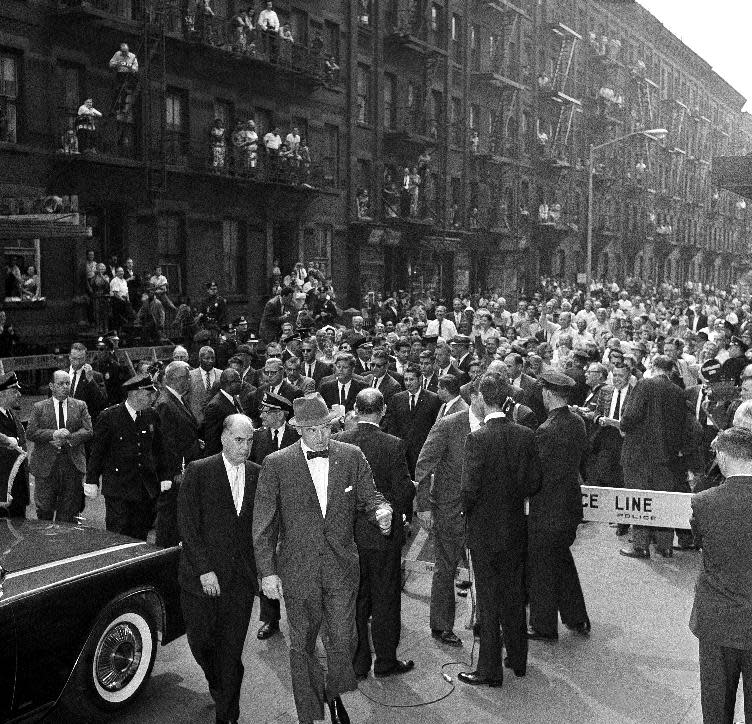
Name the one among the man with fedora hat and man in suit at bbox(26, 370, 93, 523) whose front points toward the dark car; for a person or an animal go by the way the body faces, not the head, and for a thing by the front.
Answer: the man in suit

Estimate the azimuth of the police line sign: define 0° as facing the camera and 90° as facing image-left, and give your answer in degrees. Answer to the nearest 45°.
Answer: approximately 0°

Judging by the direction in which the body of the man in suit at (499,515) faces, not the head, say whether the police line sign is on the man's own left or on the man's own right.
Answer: on the man's own right

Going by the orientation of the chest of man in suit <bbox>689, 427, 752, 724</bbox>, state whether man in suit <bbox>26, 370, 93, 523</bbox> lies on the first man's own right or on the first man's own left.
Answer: on the first man's own left

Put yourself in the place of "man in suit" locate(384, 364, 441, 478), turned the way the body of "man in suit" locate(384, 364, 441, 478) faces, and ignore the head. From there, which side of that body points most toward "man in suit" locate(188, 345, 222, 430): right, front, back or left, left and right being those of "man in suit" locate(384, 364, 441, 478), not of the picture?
right

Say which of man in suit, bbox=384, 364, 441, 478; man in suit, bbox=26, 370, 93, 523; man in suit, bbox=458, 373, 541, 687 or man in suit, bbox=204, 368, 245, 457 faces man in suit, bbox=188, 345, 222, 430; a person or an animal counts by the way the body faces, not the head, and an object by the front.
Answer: man in suit, bbox=458, 373, 541, 687

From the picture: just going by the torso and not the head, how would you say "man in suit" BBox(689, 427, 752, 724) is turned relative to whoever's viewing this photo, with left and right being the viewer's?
facing away from the viewer

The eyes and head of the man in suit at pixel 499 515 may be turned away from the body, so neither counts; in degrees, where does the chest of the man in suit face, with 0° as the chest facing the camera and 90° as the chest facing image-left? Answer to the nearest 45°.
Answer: approximately 135°

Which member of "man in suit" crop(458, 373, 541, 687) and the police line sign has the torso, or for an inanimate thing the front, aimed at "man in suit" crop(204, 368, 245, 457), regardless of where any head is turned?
"man in suit" crop(458, 373, 541, 687)

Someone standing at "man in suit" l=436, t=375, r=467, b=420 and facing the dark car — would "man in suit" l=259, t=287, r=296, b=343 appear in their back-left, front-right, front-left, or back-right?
back-right

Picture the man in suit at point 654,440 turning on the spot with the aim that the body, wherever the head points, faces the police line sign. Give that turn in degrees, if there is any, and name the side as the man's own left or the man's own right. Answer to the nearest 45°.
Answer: approximately 180°
